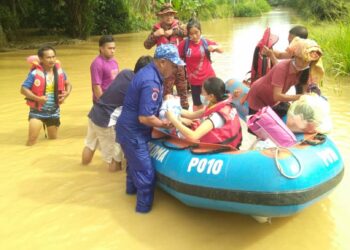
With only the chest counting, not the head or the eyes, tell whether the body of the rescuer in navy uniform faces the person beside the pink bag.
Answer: yes

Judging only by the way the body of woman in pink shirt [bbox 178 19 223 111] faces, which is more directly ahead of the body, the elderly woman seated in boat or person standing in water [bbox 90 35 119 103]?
the elderly woman seated in boat

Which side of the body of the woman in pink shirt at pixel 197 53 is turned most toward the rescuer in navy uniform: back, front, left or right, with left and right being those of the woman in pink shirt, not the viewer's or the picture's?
front

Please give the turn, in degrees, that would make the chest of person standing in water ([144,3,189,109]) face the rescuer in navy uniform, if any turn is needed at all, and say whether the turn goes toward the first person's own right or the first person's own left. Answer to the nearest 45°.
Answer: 0° — they already face them

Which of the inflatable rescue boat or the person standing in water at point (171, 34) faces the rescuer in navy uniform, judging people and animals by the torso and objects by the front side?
the person standing in water

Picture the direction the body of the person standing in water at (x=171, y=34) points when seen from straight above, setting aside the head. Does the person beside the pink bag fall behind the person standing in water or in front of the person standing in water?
in front

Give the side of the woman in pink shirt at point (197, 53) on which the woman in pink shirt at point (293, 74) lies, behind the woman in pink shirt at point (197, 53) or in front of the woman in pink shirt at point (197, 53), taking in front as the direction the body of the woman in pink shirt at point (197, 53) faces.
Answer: in front

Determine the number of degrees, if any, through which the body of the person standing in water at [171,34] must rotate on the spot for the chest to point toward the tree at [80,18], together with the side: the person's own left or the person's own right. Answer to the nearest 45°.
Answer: approximately 180°

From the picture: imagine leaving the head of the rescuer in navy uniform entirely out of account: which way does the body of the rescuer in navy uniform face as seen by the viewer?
to the viewer's right

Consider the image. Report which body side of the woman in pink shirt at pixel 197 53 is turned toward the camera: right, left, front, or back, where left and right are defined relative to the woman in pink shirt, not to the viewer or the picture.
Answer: front

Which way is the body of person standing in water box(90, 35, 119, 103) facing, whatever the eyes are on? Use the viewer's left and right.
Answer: facing the viewer and to the right of the viewer
